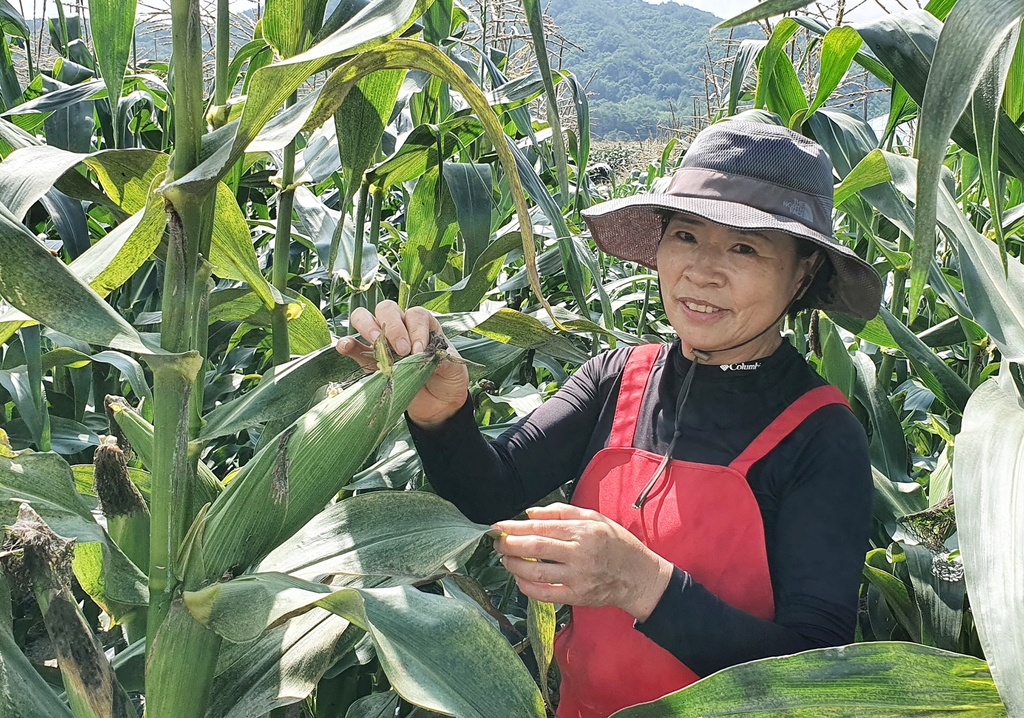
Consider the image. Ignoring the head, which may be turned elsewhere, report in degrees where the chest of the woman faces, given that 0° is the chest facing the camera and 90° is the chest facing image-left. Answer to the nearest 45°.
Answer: approximately 45°
